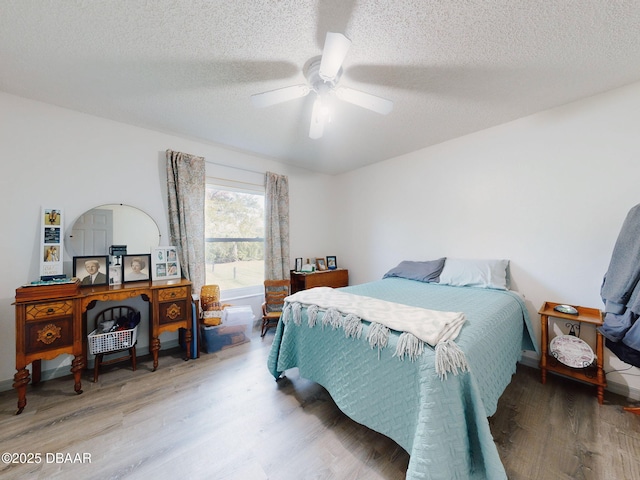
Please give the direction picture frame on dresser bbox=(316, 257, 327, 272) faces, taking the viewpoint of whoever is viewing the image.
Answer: facing the viewer and to the right of the viewer

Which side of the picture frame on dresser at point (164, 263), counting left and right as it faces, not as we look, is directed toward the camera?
front

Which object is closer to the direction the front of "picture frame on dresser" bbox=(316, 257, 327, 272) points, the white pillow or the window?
the white pillow

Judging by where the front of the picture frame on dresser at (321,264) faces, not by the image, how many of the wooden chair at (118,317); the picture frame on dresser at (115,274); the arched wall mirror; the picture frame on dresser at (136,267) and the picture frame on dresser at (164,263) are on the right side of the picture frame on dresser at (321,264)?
5

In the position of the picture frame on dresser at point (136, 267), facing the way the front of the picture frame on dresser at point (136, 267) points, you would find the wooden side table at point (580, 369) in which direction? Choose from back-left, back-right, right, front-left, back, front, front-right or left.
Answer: front-left

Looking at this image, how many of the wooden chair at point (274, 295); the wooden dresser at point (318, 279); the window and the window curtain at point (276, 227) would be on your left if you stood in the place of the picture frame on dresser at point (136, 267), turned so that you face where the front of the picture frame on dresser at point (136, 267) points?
4

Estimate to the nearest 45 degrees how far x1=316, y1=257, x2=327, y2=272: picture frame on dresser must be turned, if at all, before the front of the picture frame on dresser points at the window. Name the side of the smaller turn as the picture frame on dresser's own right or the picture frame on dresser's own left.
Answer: approximately 90° to the picture frame on dresser's own right

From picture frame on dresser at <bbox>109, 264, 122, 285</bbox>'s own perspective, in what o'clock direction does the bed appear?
The bed is roughly at 11 o'clock from the picture frame on dresser.

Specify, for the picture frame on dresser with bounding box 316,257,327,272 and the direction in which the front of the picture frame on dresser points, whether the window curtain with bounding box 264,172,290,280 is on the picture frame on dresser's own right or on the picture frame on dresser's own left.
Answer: on the picture frame on dresser's own right

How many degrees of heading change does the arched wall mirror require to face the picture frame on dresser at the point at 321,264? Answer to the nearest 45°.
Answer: approximately 90° to its left

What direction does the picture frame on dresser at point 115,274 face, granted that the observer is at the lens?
facing the viewer

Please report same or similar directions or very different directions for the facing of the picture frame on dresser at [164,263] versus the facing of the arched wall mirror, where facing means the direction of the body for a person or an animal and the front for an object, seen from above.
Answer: same or similar directions
